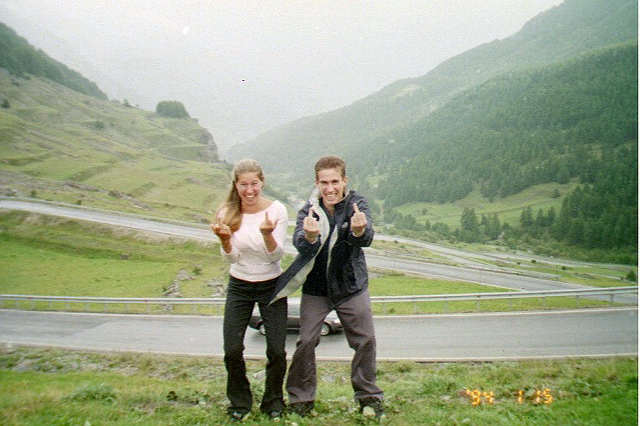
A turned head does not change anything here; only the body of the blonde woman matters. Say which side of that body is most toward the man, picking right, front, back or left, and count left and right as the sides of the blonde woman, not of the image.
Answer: left

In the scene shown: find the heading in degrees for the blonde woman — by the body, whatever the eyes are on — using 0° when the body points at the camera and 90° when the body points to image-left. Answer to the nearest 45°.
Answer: approximately 0°

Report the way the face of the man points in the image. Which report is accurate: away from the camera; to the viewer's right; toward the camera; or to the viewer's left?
toward the camera

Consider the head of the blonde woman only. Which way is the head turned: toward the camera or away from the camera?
toward the camera

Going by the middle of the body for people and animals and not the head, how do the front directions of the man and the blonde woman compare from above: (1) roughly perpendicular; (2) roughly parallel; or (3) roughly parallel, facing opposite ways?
roughly parallel

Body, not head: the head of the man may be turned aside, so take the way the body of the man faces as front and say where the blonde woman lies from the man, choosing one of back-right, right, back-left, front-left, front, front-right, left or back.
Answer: right

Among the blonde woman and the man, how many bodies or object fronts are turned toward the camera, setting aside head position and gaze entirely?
2

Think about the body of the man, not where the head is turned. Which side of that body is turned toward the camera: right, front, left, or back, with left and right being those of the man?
front
